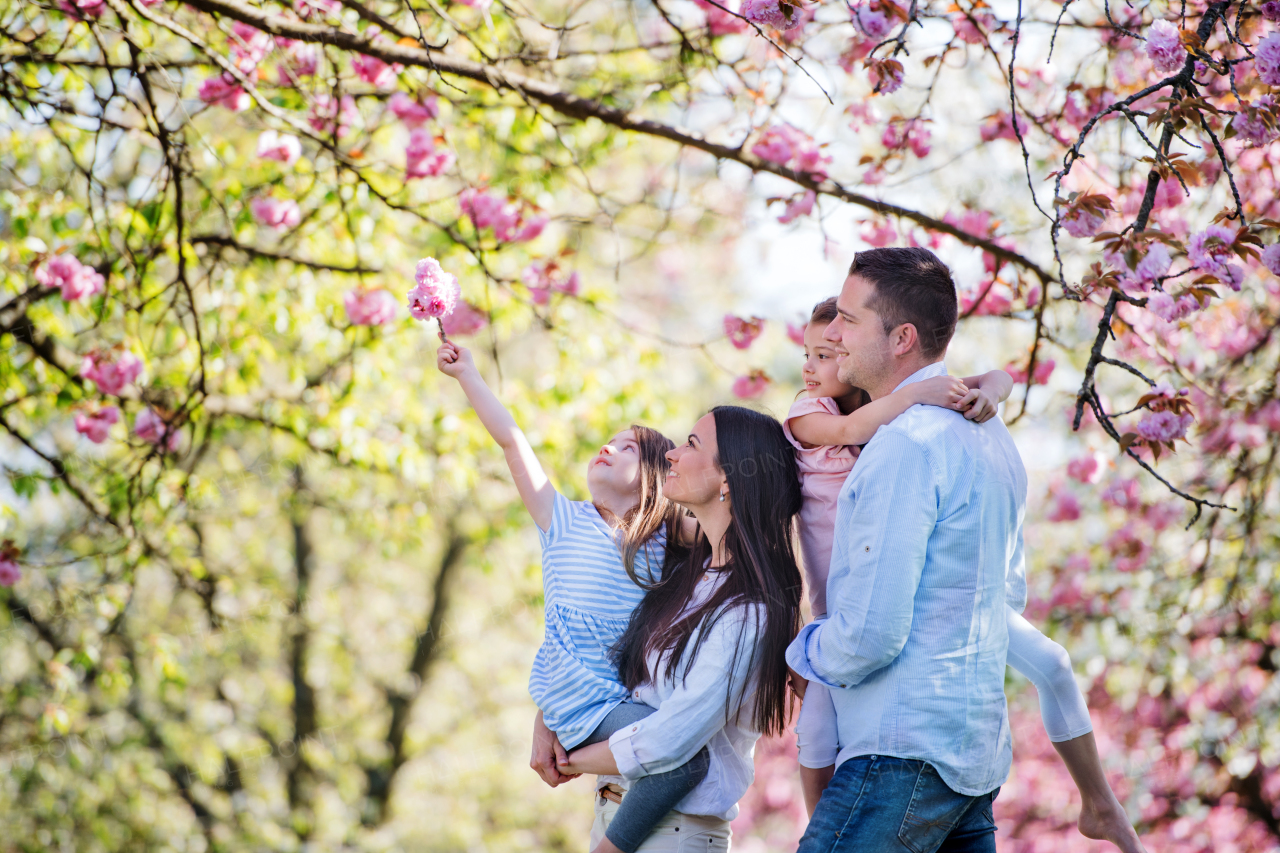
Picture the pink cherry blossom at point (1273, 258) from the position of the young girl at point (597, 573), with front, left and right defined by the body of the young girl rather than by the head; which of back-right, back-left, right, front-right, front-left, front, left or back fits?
back-left

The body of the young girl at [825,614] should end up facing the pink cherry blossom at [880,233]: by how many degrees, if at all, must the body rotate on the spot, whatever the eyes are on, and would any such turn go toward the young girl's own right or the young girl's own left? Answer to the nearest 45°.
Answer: approximately 135° to the young girl's own left

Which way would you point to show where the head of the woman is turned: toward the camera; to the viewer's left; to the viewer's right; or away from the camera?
to the viewer's left

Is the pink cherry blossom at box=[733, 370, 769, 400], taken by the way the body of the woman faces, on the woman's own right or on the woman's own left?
on the woman's own right

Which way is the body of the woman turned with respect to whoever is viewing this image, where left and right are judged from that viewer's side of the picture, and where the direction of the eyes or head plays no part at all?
facing to the left of the viewer

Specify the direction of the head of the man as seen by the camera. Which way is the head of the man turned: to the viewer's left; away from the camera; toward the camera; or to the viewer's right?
to the viewer's left
